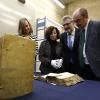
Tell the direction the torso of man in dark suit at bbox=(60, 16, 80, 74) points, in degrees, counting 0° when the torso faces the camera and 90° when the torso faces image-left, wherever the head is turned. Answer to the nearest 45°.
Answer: approximately 0°

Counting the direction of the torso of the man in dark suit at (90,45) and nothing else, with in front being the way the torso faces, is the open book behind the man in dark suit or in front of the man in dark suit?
in front

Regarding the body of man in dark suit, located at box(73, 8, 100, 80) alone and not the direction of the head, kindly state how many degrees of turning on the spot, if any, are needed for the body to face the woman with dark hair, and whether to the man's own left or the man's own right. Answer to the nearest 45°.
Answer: approximately 90° to the man's own right

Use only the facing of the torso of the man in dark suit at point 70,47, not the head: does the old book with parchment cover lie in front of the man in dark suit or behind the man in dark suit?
in front

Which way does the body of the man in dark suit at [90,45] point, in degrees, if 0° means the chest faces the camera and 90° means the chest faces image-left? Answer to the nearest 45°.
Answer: approximately 45°

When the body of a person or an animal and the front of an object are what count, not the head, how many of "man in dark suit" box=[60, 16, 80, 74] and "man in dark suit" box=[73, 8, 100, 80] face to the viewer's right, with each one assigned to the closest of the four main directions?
0

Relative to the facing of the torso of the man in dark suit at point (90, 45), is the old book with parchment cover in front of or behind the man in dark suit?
in front
